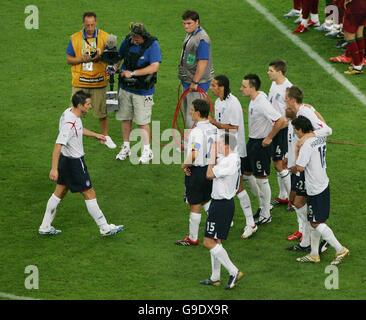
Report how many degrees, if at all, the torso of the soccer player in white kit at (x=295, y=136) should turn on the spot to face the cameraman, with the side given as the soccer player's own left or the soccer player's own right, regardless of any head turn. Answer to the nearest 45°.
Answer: approximately 45° to the soccer player's own right

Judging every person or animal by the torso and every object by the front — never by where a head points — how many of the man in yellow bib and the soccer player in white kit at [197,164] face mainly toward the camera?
1

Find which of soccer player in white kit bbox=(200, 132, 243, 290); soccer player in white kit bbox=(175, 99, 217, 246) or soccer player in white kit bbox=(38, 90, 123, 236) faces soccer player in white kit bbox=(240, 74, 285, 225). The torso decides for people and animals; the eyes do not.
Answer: soccer player in white kit bbox=(38, 90, 123, 236)

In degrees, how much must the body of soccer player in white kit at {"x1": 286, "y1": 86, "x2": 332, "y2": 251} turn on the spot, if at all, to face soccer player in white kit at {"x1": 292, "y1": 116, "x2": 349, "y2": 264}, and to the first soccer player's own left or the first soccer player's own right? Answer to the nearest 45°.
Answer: approximately 135° to the first soccer player's own left

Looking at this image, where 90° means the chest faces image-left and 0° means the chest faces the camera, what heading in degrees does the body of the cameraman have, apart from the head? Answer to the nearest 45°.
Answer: approximately 45°

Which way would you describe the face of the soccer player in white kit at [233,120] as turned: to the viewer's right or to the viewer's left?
to the viewer's left

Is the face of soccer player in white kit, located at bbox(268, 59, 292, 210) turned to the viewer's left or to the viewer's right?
to the viewer's left

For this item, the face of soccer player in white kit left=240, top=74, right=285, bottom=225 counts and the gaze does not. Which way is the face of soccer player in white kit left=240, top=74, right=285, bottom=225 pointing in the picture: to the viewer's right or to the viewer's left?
to the viewer's left

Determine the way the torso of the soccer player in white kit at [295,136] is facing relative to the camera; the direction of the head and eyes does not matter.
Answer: to the viewer's left

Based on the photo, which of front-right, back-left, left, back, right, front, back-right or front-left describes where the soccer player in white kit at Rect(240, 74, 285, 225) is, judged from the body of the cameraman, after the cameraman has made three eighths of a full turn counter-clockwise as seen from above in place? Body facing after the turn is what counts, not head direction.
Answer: front-right

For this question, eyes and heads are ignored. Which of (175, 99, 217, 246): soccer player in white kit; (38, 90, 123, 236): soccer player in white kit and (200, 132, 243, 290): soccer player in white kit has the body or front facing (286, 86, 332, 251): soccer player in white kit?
(38, 90, 123, 236): soccer player in white kit

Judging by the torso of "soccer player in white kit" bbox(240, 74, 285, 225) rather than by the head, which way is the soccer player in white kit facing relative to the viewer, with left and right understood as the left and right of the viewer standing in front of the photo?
facing to the left of the viewer
